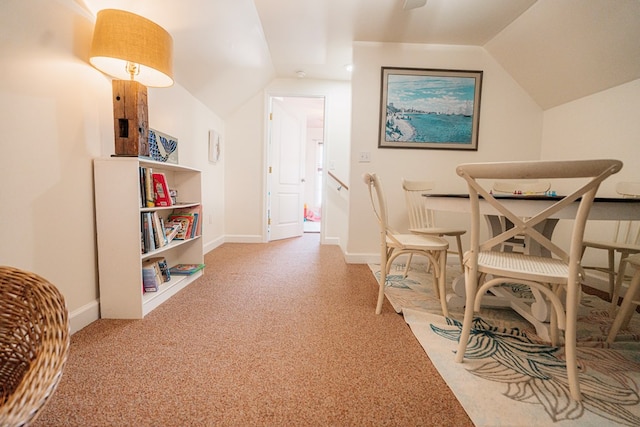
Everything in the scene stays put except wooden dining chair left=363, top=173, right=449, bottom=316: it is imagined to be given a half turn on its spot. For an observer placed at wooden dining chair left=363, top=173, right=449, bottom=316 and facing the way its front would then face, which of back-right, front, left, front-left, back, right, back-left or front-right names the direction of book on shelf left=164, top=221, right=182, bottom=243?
front

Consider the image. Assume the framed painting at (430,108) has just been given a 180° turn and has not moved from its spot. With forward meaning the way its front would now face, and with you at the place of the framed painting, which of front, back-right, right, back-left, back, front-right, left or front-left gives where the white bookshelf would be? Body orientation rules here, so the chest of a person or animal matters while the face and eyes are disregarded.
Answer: back-left

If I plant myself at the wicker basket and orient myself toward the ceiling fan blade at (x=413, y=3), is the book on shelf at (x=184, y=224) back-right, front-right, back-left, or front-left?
front-left

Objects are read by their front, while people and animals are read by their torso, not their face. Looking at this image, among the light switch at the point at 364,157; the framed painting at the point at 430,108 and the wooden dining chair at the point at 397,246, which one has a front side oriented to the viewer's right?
the wooden dining chair

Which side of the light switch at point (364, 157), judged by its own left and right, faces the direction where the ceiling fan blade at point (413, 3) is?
front

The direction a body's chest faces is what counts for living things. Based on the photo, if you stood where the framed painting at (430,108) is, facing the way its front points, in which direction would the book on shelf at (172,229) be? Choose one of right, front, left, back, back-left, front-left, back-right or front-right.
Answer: front-right

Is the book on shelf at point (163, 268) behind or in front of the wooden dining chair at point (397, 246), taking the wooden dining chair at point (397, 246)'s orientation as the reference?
behind

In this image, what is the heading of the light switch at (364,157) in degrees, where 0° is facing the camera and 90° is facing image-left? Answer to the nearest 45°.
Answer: approximately 0°

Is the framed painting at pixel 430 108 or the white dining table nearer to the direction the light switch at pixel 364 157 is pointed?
the white dining table

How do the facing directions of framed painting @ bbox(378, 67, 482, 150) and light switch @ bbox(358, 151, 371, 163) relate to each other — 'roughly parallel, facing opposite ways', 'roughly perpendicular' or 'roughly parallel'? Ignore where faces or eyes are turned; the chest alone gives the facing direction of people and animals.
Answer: roughly parallel

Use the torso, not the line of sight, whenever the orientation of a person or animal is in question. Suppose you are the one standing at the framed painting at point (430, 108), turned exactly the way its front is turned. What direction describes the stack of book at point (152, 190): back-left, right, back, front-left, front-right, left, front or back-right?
front-right

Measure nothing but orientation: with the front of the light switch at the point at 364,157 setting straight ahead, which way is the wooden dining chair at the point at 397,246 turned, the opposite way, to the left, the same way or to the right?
to the left

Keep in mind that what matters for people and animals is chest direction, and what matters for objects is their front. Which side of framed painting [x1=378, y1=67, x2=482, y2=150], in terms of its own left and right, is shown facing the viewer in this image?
front

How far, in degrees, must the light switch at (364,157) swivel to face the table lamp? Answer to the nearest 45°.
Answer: approximately 45° to its right

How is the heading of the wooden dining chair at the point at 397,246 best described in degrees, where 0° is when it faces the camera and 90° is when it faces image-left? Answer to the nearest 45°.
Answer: approximately 270°

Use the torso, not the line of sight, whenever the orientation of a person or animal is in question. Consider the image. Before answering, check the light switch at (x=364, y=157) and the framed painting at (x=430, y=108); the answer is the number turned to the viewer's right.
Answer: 0

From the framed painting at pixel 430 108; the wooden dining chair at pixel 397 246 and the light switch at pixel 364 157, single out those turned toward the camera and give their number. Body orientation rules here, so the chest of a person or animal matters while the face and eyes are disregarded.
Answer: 2

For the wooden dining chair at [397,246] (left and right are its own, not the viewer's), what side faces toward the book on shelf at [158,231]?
back
